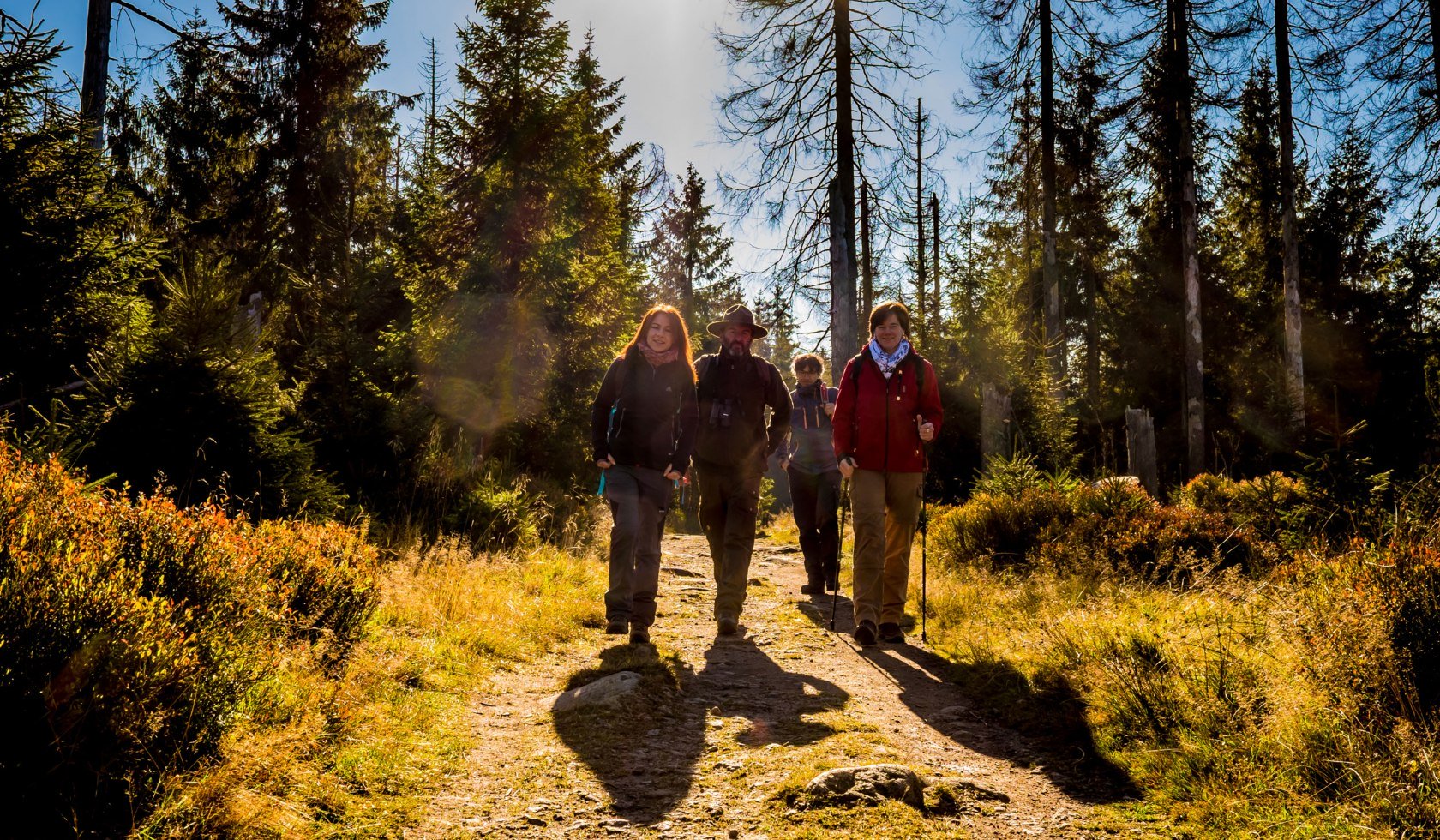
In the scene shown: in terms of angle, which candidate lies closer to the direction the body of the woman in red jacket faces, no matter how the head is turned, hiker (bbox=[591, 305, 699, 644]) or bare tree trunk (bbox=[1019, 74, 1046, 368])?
the hiker

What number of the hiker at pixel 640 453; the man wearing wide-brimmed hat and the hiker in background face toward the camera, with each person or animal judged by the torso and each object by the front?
3

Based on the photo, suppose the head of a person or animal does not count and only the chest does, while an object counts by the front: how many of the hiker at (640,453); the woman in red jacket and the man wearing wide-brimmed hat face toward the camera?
3

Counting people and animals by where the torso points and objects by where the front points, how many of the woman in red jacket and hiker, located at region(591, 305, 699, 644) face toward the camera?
2

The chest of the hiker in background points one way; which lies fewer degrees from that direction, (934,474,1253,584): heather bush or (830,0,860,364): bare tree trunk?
the heather bush

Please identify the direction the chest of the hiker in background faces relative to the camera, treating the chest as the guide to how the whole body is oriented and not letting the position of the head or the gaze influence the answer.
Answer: toward the camera

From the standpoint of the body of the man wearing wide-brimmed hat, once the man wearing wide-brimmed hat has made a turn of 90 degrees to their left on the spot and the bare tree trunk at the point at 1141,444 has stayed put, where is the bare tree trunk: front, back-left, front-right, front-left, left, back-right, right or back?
front-left

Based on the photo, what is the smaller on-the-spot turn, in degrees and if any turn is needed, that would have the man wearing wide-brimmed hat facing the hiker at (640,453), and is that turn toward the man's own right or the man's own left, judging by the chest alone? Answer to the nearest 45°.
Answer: approximately 45° to the man's own right

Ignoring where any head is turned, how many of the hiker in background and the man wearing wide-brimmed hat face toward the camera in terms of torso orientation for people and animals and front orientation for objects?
2

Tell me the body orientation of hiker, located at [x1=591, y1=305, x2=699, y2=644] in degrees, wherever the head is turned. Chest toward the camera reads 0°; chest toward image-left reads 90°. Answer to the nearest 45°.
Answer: approximately 0°

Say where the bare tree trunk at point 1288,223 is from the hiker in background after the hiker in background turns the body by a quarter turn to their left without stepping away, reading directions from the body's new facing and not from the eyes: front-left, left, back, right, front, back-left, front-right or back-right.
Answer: front-left

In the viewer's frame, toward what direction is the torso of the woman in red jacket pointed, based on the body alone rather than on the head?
toward the camera
